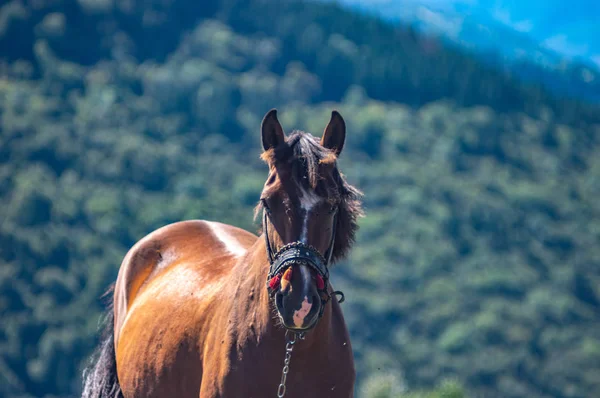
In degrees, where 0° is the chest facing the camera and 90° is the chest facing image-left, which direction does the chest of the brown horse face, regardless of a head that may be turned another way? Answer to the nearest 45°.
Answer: approximately 315°
